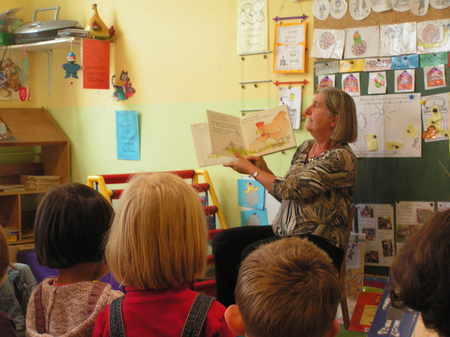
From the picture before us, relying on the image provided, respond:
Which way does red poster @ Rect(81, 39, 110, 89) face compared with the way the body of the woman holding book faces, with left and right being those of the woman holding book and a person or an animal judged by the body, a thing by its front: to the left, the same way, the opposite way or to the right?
to the left

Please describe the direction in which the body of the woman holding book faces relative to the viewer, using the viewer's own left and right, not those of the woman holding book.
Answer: facing to the left of the viewer

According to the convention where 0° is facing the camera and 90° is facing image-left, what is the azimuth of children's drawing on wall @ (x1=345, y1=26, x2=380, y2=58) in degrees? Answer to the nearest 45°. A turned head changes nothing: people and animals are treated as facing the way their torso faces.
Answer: approximately 0°

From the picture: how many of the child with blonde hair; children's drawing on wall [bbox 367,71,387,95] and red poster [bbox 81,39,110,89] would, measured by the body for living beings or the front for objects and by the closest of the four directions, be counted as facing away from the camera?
1

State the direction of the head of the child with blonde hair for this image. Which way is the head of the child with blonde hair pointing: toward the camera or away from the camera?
away from the camera

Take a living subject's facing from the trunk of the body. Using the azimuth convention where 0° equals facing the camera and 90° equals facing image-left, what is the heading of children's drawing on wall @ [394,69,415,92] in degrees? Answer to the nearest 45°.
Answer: approximately 0°

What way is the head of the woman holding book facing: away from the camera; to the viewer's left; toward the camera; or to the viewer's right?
to the viewer's left
